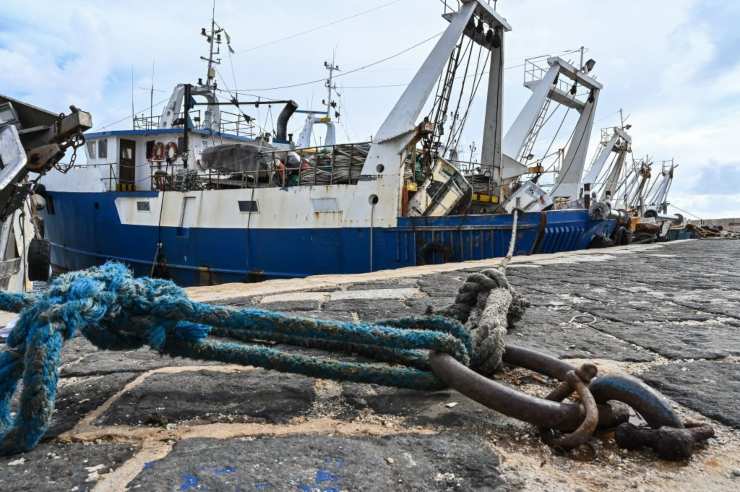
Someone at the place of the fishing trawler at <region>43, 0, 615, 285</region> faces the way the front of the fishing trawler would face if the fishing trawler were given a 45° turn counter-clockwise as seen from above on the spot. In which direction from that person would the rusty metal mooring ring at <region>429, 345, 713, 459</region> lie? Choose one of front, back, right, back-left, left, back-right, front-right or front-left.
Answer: front

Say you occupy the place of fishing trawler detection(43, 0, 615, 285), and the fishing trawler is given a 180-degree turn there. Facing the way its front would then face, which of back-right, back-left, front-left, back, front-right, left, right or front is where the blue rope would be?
back-right

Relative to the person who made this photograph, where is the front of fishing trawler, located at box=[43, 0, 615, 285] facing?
facing the viewer and to the left of the viewer
